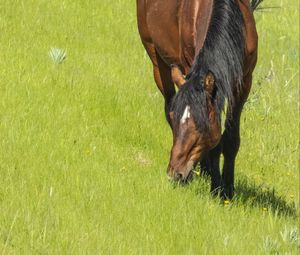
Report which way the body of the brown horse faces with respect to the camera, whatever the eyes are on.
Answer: toward the camera
